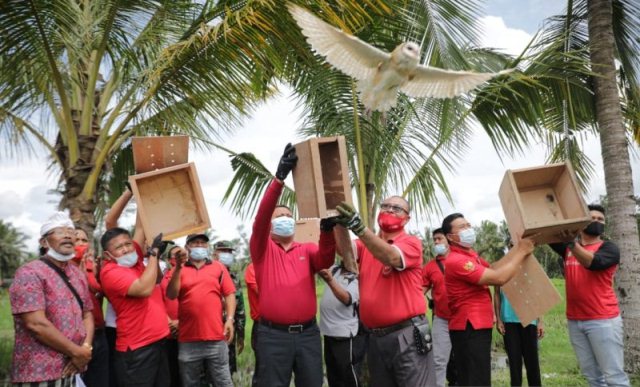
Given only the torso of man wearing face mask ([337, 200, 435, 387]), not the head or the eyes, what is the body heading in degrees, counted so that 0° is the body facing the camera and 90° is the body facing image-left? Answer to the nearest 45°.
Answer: approximately 45°

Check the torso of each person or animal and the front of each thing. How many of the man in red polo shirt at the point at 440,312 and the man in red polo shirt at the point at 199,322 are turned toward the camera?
2

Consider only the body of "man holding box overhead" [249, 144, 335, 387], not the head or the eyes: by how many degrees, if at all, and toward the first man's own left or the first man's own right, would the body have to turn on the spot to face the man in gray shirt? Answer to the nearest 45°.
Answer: approximately 180°

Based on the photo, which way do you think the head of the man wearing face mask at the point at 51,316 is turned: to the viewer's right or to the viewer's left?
to the viewer's right

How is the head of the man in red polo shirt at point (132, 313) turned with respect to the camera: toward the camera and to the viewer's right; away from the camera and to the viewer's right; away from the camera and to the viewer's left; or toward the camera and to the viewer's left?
toward the camera and to the viewer's right

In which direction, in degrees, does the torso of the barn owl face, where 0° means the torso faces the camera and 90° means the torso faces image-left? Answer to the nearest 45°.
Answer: approximately 315°

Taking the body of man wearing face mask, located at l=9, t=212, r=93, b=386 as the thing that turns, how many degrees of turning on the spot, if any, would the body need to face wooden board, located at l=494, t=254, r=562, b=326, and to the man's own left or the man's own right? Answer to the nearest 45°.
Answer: approximately 45° to the man's own left
